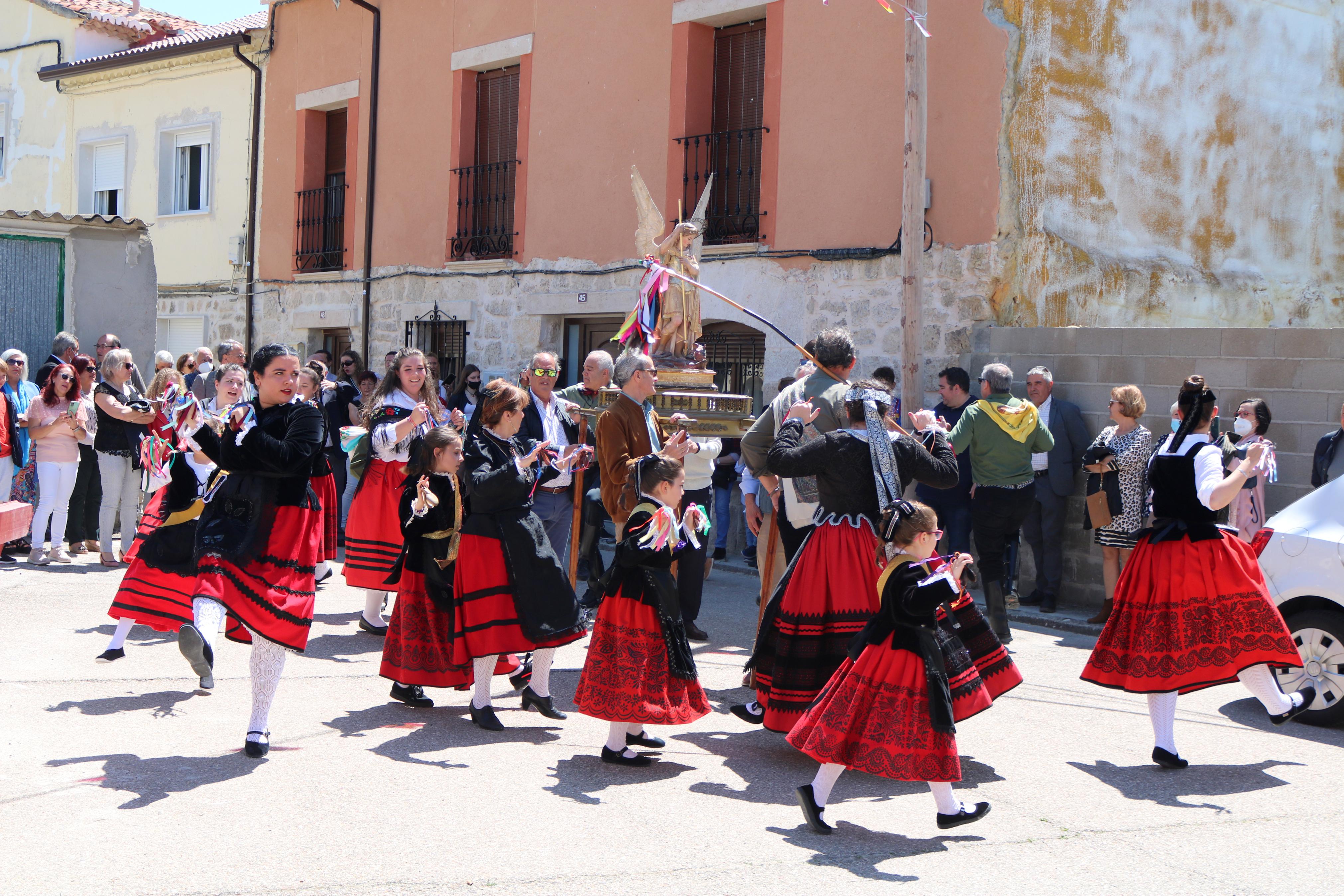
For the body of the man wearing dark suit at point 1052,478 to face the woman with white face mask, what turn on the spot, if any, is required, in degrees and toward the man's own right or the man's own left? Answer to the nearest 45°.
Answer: approximately 90° to the man's own left

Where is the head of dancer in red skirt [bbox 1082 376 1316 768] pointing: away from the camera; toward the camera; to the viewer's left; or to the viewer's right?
away from the camera

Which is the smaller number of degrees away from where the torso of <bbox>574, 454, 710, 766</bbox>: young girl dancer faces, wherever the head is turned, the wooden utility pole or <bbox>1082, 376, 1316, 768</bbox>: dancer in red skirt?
the dancer in red skirt

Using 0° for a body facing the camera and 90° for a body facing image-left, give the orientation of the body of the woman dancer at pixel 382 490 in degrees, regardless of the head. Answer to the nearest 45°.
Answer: approximately 315°

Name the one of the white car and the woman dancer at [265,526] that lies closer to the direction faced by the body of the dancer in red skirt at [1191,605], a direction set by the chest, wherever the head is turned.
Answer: the white car

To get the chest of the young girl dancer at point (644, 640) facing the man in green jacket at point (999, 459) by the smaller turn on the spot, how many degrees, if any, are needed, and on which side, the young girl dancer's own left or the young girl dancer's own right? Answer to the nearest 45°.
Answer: approximately 45° to the young girl dancer's own left

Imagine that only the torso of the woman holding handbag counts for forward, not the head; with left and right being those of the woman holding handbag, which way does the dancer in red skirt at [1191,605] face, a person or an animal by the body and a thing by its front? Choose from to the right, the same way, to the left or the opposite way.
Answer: the opposite way
